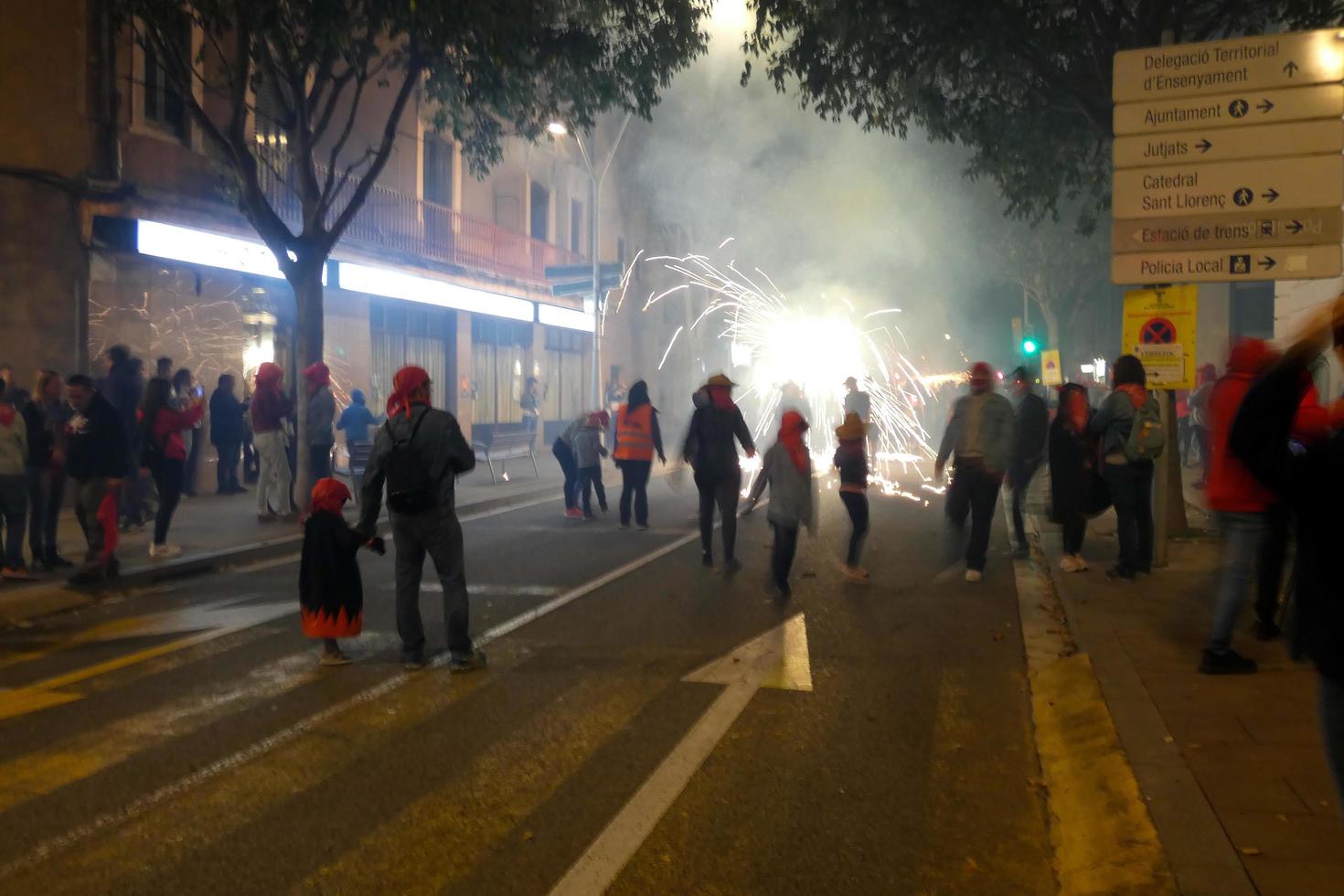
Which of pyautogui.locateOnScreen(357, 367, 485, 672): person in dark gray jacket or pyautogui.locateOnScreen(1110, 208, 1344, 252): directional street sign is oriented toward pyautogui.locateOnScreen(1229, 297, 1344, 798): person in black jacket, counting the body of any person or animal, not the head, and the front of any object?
the directional street sign

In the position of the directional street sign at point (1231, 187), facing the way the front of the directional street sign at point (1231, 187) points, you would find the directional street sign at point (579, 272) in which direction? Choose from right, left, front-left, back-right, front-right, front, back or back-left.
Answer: back-right

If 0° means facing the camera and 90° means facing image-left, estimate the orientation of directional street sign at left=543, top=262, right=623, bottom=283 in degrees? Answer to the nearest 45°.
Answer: approximately 0°

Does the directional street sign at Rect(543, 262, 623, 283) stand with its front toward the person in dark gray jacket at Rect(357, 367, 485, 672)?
yes

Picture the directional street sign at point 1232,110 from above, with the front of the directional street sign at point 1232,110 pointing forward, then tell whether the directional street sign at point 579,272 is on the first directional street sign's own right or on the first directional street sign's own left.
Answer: on the first directional street sign's own right

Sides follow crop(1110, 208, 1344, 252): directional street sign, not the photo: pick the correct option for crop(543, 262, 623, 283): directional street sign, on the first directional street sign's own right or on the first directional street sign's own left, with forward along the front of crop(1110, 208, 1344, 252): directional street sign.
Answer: on the first directional street sign's own right

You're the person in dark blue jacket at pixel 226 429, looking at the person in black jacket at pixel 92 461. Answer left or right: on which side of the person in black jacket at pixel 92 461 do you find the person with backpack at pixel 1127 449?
left

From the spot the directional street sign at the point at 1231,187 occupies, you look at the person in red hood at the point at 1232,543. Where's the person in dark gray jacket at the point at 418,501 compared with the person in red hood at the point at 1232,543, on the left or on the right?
right

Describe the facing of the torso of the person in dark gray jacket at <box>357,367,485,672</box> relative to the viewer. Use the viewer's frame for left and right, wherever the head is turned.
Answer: facing away from the viewer and to the right of the viewer
